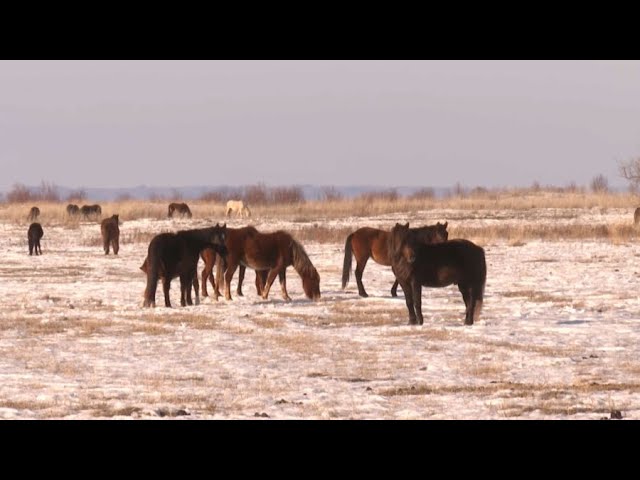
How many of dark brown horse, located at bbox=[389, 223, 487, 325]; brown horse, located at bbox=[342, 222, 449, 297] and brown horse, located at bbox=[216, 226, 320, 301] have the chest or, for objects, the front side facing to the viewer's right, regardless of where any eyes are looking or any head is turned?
2

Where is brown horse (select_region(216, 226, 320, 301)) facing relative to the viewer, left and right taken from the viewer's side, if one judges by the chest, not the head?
facing to the right of the viewer

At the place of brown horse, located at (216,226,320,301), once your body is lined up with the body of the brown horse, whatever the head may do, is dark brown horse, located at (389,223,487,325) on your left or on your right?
on your right

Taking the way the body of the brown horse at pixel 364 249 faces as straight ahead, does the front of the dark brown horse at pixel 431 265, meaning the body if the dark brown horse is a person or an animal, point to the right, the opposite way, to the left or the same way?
the opposite way

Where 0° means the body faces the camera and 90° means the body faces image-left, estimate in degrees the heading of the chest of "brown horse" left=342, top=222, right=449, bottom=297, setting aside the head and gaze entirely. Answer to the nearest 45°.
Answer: approximately 270°

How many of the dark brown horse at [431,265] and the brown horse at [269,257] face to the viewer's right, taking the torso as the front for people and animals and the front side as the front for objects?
1

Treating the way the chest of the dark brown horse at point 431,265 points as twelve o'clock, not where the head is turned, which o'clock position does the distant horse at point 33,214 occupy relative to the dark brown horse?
The distant horse is roughly at 2 o'clock from the dark brown horse.

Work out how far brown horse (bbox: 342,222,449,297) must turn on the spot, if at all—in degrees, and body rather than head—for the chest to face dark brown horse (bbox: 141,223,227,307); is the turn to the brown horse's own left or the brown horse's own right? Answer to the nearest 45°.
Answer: approximately 135° to the brown horse's own right

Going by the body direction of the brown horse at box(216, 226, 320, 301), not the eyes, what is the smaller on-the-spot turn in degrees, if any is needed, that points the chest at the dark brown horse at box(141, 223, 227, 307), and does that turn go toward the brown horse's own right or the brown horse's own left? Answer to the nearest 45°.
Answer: approximately 135° to the brown horse's own right

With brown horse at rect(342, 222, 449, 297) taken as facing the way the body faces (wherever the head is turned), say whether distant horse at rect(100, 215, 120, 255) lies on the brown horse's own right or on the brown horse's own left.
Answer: on the brown horse's own left

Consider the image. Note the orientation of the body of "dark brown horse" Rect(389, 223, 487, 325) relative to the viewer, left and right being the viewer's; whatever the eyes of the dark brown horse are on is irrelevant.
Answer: facing to the left of the viewer
